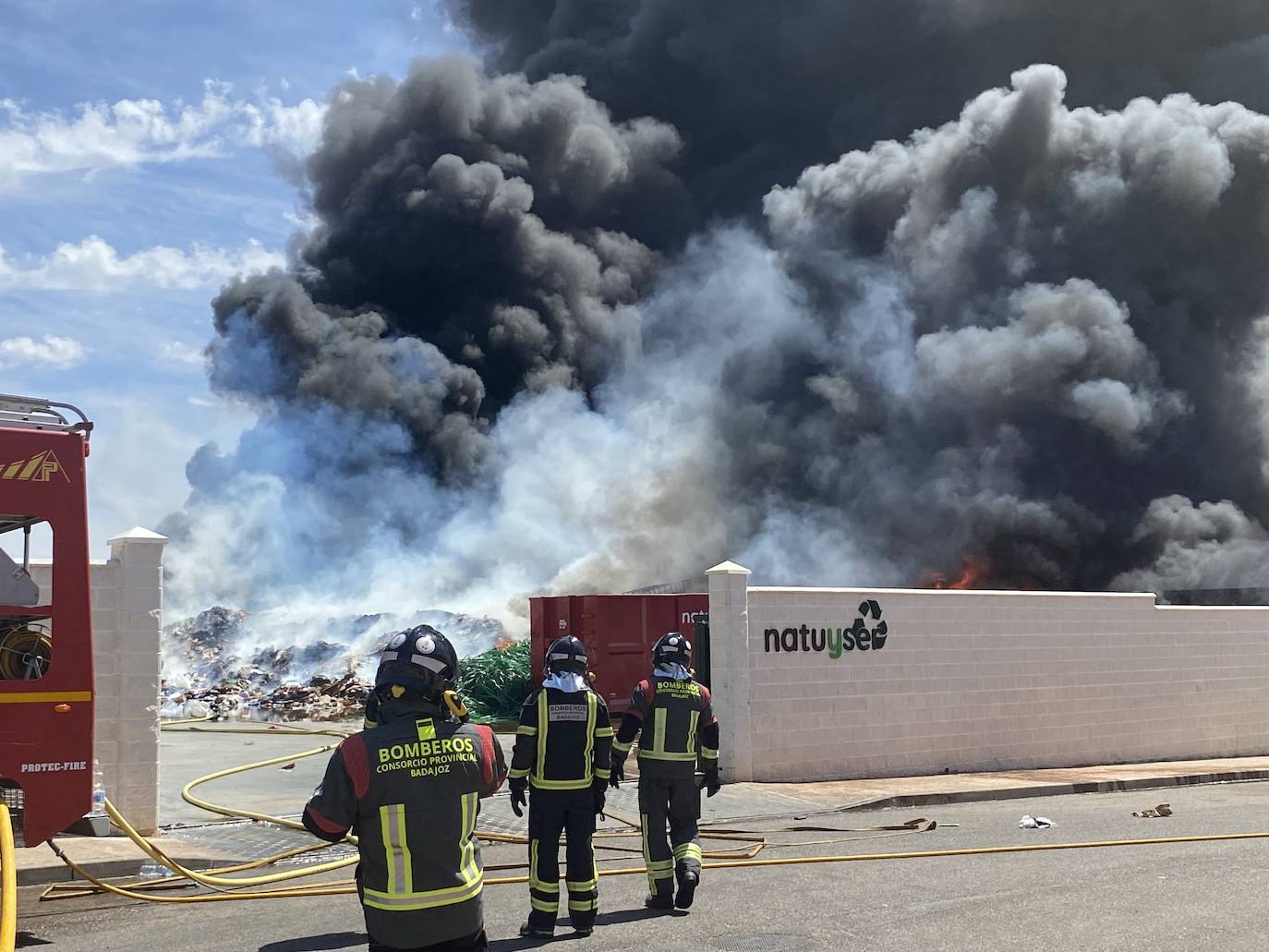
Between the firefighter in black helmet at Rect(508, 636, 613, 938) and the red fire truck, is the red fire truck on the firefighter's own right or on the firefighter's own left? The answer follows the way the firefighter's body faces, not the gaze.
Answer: on the firefighter's own left

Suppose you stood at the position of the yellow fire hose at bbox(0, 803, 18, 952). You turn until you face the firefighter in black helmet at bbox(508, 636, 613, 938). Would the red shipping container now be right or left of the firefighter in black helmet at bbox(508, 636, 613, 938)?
left

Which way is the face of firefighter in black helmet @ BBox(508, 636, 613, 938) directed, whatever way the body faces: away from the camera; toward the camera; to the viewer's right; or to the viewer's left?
away from the camera

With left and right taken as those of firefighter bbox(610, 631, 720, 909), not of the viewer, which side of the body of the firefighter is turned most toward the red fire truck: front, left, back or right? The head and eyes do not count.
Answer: left

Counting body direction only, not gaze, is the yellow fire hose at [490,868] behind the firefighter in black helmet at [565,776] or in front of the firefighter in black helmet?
in front

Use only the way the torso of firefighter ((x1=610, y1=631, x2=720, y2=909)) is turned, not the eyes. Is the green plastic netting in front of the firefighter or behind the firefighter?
in front

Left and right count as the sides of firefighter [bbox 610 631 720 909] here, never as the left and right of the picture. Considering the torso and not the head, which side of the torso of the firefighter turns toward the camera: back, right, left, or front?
back

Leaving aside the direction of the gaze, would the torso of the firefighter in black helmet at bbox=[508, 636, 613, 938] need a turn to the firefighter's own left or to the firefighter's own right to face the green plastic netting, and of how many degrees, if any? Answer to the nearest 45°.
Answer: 0° — they already face it

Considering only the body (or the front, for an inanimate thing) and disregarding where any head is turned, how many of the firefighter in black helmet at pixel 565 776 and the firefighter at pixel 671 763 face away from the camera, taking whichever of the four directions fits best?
2

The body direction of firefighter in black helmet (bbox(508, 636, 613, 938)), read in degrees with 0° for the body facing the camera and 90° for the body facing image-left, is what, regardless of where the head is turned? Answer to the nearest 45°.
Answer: approximately 180°
